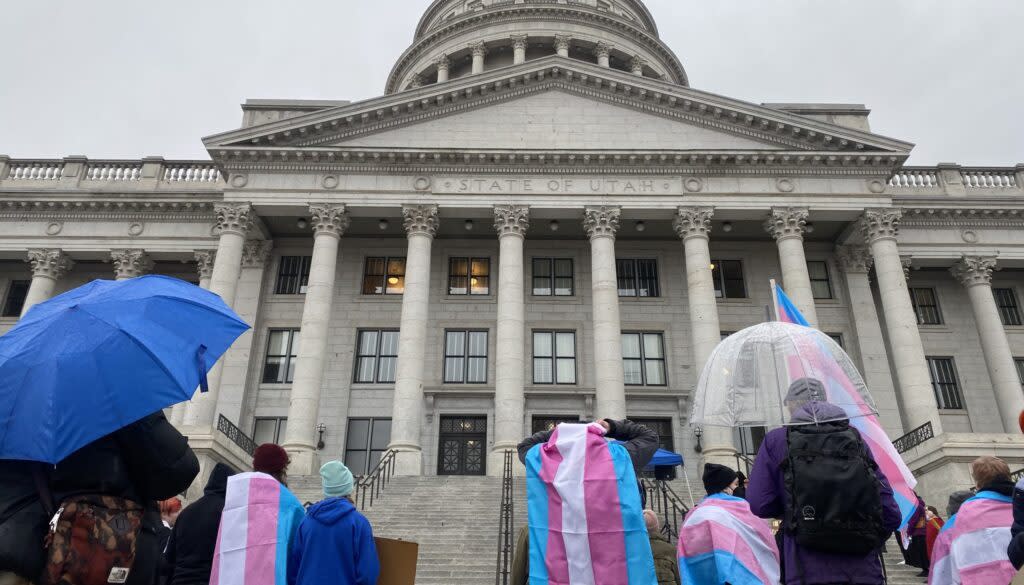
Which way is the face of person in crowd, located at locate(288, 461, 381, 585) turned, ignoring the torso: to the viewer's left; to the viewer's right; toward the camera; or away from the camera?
away from the camera

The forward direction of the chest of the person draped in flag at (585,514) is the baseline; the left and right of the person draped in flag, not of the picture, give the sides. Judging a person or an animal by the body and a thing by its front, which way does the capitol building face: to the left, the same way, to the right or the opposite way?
the opposite way

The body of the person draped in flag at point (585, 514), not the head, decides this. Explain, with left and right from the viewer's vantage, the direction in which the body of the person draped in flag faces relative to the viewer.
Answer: facing away from the viewer

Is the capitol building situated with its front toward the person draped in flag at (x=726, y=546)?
yes

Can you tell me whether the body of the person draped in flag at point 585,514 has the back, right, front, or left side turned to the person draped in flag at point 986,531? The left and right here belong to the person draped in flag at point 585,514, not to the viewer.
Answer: right

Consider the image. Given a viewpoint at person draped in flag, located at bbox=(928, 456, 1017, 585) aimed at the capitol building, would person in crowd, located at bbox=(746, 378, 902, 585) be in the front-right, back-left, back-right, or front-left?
back-left

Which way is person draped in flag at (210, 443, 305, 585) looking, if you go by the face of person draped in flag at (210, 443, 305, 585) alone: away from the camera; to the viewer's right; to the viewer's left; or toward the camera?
away from the camera

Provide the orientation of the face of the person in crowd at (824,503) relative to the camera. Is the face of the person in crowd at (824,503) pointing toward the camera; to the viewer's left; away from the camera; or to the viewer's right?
away from the camera

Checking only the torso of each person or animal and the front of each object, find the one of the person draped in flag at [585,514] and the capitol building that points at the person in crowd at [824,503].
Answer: the capitol building

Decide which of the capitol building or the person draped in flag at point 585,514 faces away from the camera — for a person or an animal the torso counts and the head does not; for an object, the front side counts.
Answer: the person draped in flag

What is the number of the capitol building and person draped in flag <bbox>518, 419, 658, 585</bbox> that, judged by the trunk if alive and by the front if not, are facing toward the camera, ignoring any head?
1

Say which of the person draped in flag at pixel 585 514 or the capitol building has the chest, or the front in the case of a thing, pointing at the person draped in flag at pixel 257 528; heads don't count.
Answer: the capitol building

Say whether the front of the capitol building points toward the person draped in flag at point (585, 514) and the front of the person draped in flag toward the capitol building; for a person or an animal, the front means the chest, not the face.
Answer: yes
